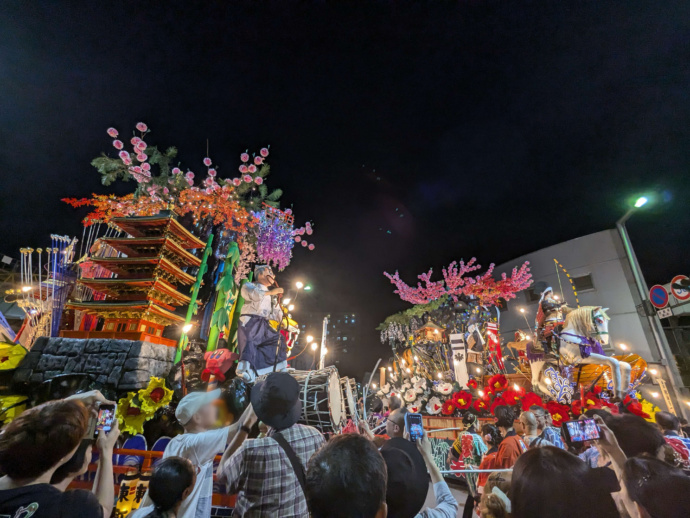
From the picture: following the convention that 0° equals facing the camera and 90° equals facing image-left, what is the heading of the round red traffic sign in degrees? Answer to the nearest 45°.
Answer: approximately 0°

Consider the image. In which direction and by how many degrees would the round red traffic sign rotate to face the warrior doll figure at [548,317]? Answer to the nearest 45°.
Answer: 0° — it already faces it

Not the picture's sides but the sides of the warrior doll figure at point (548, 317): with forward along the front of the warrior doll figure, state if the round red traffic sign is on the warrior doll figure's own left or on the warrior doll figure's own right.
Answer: on the warrior doll figure's own left

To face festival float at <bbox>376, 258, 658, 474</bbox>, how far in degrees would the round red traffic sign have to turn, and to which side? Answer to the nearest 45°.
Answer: approximately 45° to its right
